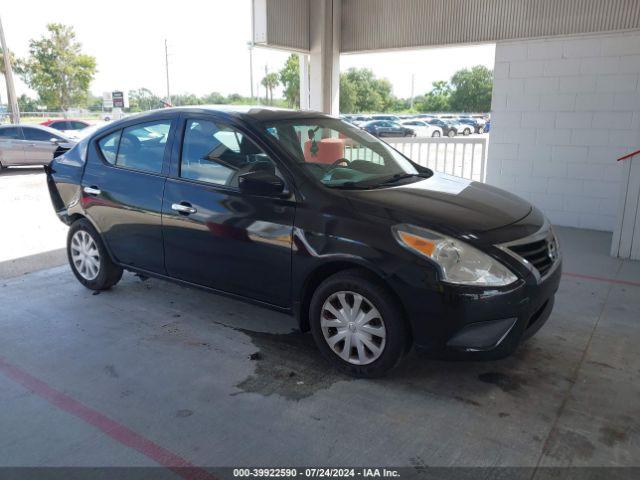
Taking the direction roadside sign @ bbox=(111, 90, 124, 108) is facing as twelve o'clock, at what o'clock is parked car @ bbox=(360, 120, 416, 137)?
The parked car is roughly at 9 o'clock from the roadside sign.

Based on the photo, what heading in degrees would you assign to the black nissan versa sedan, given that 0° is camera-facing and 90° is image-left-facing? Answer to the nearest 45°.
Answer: approximately 315°

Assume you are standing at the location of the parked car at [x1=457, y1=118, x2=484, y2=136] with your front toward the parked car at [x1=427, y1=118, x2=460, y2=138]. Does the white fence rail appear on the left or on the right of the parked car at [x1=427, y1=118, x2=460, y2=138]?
left
